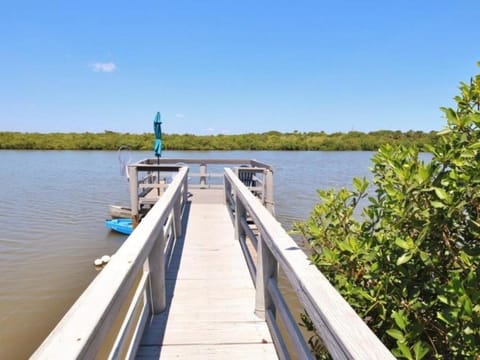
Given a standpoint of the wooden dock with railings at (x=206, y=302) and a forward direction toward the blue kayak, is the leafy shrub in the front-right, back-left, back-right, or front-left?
back-right

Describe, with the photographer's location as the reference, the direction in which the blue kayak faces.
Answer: facing to the left of the viewer
